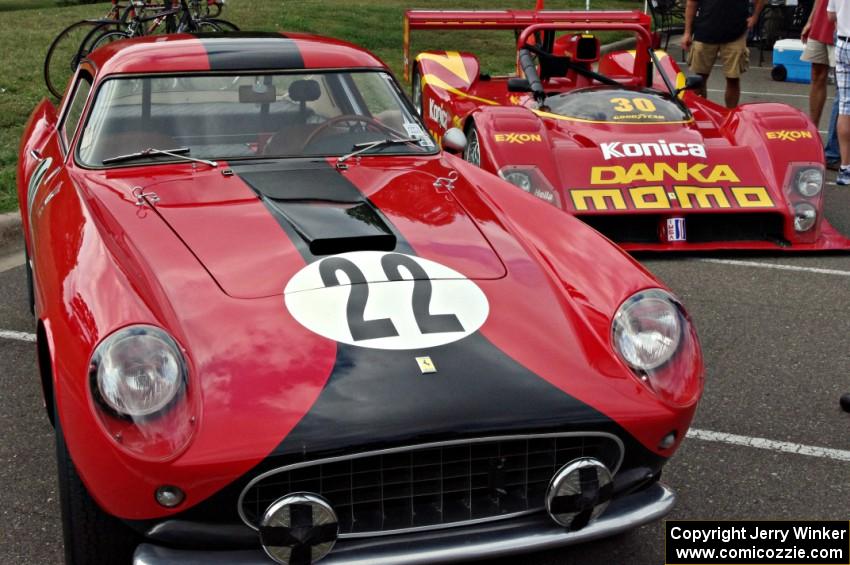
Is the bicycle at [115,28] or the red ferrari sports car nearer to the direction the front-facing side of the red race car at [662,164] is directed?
the red ferrari sports car

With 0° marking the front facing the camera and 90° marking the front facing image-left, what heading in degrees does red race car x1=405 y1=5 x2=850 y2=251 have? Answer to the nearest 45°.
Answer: approximately 315°

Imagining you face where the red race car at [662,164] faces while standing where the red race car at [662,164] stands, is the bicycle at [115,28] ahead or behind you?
behind

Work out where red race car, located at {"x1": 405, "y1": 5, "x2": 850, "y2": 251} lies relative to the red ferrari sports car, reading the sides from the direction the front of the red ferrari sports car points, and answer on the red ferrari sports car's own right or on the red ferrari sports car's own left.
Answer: on the red ferrari sports car's own left

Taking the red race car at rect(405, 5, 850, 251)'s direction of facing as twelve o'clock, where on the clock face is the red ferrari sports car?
The red ferrari sports car is roughly at 2 o'clock from the red race car.

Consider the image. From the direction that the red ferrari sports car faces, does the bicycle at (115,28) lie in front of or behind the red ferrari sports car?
behind

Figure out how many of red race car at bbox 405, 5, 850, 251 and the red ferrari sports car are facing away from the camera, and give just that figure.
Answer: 0
